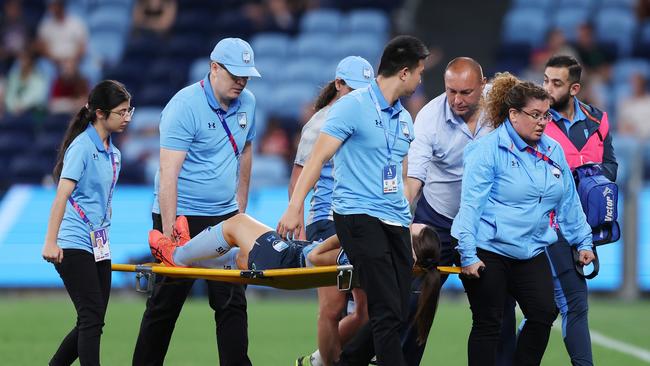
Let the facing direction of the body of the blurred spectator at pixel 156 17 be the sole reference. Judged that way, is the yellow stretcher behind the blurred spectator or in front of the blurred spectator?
in front

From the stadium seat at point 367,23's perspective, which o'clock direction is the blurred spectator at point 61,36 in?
The blurred spectator is roughly at 3 o'clock from the stadium seat.

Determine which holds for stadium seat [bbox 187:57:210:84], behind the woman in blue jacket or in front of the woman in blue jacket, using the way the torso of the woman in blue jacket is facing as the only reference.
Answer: behind

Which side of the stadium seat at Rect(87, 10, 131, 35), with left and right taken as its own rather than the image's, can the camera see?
front

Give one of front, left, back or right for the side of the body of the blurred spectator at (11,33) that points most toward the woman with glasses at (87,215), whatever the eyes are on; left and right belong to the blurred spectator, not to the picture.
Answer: front

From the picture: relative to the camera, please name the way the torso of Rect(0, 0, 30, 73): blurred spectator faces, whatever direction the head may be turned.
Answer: toward the camera

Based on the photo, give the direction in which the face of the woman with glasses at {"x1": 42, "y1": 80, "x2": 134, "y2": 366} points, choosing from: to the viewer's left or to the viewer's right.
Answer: to the viewer's right

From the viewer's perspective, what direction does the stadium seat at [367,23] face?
toward the camera

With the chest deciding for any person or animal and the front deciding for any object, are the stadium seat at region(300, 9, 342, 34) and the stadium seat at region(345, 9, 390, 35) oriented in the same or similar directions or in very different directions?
same or similar directions

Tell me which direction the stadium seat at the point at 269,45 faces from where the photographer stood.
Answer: facing the viewer

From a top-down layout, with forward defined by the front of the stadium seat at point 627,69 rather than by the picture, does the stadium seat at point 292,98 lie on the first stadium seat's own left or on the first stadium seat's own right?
on the first stadium seat's own right

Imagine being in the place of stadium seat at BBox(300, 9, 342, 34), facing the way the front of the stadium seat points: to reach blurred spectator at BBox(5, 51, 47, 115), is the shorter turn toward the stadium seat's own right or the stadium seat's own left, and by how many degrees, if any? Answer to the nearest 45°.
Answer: approximately 90° to the stadium seat's own right

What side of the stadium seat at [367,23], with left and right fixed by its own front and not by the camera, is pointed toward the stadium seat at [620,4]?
left
